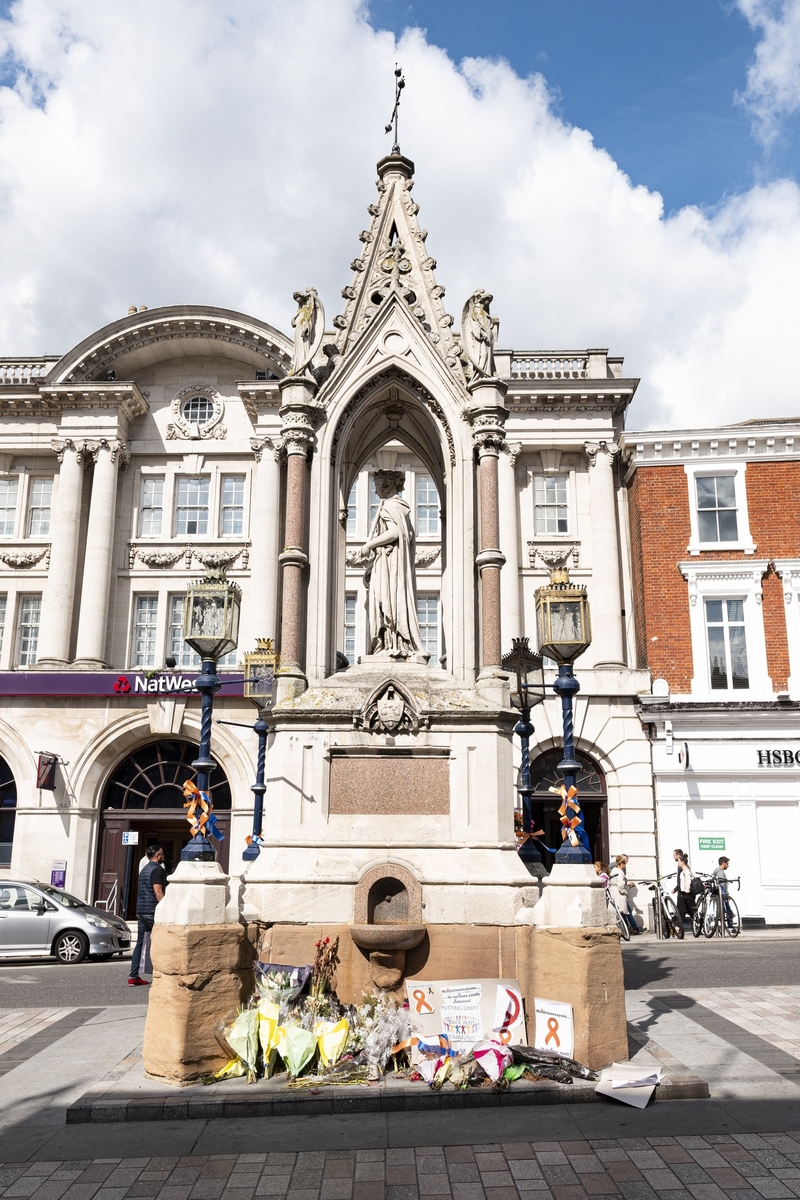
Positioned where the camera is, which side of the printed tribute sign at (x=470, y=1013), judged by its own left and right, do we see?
front

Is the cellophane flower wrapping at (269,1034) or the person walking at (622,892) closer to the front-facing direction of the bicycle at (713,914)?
the cellophane flower wrapping

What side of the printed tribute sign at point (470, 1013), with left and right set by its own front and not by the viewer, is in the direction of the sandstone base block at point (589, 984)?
left

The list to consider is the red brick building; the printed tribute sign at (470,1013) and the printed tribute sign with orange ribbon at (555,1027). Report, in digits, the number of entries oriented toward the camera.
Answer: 3

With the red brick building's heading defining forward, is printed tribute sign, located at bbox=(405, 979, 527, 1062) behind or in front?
in front

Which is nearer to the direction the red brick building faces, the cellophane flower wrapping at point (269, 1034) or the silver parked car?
the cellophane flower wrapping

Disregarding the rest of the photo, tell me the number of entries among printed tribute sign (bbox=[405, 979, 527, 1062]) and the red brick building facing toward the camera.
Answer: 2

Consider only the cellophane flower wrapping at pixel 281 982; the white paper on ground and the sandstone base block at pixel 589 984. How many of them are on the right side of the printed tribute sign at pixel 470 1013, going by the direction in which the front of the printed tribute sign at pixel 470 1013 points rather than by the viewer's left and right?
1

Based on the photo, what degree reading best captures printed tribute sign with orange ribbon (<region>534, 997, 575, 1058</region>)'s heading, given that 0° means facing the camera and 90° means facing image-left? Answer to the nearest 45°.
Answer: approximately 0°

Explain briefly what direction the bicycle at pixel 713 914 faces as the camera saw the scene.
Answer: facing the viewer and to the right of the viewer

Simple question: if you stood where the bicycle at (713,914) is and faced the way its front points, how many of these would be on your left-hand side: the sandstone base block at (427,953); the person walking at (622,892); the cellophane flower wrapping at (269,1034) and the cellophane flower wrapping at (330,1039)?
0

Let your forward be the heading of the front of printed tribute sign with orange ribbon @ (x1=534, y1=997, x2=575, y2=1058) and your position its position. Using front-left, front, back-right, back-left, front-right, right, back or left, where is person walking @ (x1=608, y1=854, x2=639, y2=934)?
back

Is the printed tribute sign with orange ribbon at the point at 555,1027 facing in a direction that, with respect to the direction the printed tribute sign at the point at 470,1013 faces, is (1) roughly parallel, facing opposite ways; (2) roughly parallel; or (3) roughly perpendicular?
roughly parallel

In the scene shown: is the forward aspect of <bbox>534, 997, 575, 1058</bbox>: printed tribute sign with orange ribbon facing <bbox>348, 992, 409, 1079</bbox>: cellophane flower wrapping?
no

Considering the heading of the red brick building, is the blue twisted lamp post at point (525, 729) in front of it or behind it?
in front

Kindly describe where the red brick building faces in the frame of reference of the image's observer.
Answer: facing the viewer

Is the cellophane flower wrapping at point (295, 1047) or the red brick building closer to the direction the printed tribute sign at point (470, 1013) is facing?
the cellophane flower wrapping
